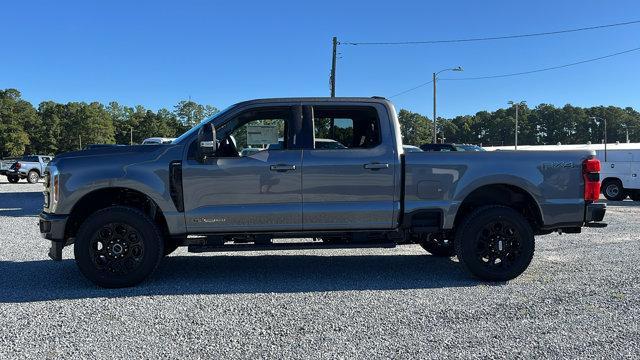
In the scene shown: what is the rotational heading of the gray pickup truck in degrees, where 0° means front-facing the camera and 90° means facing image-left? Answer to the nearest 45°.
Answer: approximately 90°
